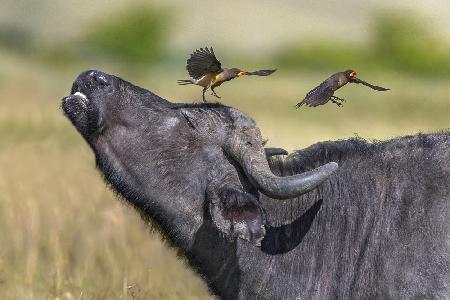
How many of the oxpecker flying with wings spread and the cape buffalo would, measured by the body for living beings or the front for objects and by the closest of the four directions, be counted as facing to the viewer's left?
1

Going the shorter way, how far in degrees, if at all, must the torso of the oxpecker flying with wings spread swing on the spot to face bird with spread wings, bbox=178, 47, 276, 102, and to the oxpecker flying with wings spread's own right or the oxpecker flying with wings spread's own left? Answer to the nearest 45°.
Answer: approximately 180°

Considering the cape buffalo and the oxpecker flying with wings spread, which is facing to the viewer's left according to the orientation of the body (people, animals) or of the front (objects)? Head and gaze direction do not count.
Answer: the cape buffalo

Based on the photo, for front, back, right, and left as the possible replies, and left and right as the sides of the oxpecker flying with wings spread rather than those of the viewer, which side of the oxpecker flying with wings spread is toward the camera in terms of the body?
right

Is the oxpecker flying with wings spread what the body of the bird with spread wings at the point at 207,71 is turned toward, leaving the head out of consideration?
yes

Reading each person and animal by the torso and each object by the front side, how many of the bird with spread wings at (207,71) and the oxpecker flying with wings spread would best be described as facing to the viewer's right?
2

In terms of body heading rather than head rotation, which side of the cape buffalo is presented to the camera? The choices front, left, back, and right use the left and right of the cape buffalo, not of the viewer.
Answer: left

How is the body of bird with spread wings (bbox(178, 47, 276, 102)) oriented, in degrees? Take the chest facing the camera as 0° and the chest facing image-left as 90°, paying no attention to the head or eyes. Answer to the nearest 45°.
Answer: approximately 270°
